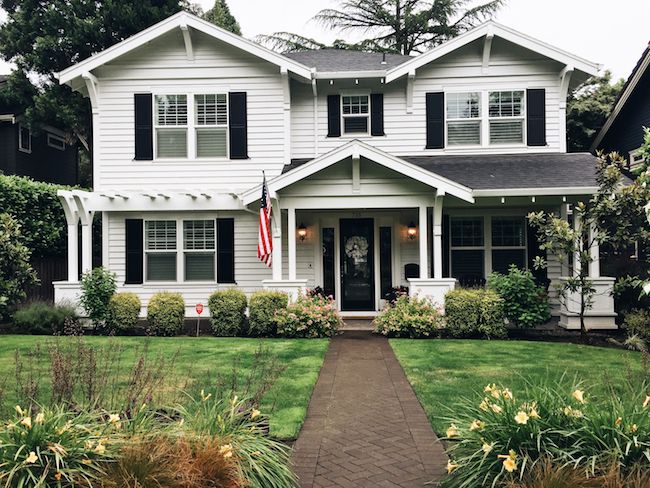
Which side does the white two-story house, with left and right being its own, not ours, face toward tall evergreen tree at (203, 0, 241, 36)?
back

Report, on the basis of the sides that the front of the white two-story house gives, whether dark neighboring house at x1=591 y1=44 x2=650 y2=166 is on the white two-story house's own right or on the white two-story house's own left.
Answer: on the white two-story house's own left

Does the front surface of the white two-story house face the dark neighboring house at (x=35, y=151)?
no

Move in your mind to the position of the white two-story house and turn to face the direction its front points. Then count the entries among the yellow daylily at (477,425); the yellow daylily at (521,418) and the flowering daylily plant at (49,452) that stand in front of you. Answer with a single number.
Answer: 3

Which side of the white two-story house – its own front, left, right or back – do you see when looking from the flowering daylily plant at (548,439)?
front

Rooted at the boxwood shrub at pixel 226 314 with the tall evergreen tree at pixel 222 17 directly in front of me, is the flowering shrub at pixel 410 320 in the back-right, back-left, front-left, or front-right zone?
back-right

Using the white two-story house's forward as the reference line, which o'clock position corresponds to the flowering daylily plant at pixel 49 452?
The flowering daylily plant is roughly at 12 o'clock from the white two-story house.

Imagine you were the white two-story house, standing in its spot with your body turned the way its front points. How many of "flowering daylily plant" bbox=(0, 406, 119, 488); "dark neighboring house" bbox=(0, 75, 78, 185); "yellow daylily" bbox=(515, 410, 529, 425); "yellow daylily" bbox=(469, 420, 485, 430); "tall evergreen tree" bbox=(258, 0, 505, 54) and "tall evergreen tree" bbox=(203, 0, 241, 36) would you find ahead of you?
3

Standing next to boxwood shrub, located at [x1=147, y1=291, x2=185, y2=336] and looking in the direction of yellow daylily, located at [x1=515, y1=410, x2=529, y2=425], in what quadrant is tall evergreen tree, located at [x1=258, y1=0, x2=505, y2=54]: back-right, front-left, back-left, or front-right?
back-left

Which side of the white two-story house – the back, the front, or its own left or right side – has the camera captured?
front

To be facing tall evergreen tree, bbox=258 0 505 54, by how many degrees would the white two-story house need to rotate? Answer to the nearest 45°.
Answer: approximately 180°

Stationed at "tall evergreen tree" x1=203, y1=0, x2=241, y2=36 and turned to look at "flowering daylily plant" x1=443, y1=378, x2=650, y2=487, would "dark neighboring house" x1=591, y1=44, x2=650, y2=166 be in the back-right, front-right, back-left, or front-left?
front-left

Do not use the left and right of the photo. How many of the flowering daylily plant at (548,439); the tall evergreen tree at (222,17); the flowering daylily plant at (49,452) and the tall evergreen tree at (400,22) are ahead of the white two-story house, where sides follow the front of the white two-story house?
2
